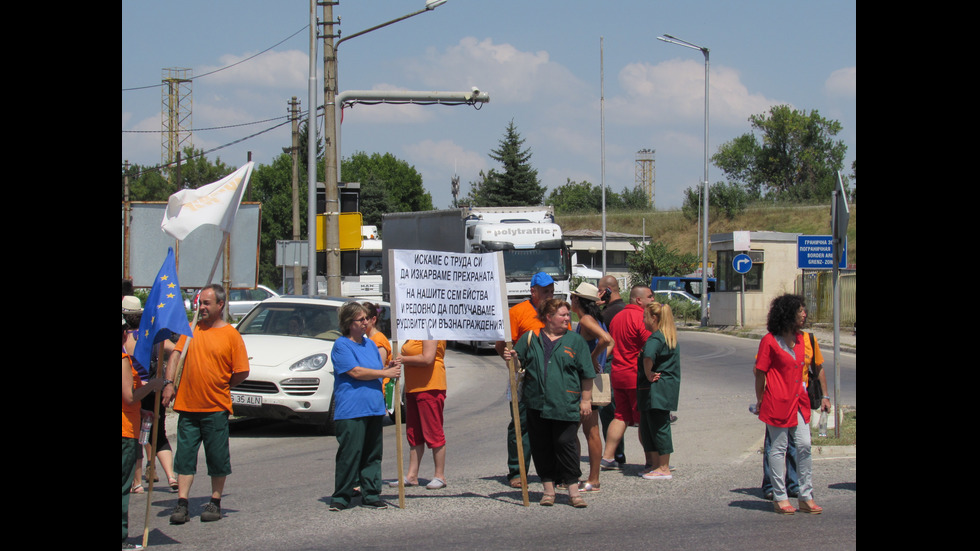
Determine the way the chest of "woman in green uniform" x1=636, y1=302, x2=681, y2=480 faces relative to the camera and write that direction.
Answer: to the viewer's left

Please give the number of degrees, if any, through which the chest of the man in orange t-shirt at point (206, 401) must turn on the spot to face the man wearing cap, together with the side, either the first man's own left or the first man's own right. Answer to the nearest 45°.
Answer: approximately 135° to the first man's own left

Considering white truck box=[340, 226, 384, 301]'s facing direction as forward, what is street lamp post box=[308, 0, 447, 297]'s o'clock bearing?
The street lamp post is roughly at 12 o'clock from the white truck.

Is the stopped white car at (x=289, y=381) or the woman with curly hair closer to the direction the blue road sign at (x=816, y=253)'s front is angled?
the woman with curly hair

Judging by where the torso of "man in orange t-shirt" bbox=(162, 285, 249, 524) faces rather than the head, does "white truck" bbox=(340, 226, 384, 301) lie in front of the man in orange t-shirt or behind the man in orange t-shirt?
behind

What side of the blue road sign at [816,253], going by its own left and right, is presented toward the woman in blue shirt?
front

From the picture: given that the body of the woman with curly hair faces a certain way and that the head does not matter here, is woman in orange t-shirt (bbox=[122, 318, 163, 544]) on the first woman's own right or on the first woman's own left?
on the first woman's own right

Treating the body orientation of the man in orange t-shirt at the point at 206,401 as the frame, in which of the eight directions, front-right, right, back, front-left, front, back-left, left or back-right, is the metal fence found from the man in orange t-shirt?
back

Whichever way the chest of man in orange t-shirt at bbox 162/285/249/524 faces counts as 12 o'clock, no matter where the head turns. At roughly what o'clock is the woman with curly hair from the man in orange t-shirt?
The woman with curly hair is roughly at 8 o'clock from the man in orange t-shirt.

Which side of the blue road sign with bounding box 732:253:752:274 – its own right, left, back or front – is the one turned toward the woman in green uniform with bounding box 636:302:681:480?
front

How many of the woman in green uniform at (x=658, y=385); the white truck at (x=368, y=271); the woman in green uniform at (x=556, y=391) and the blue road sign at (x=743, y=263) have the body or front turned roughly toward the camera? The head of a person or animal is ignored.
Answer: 3

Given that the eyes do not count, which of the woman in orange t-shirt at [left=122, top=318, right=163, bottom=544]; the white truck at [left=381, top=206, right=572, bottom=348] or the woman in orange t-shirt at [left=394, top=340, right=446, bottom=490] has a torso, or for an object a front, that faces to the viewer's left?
the woman in orange t-shirt at [left=394, top=340, right=446, bottom=490]
